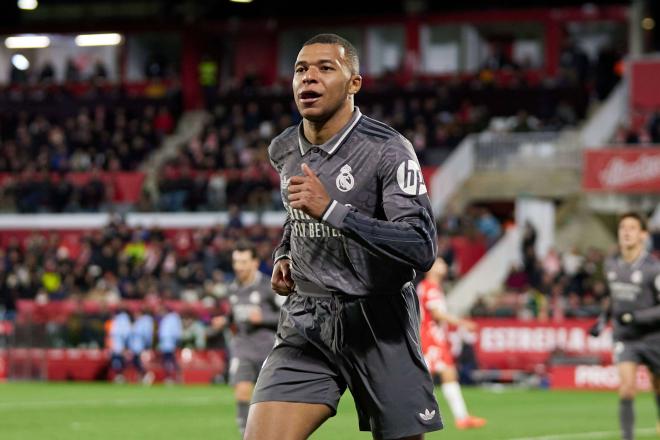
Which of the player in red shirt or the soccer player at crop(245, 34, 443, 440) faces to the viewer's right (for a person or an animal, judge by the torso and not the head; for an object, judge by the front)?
the player in red shirt

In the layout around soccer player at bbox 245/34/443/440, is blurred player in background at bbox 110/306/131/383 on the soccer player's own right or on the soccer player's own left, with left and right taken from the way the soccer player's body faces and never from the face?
on the soccer player's own right

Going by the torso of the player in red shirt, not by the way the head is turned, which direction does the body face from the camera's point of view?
to the viewer's right

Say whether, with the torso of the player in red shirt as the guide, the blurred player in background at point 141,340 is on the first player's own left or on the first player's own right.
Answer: on the first player's own left

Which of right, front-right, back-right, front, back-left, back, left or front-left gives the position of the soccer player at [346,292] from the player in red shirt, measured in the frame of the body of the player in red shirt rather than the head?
right

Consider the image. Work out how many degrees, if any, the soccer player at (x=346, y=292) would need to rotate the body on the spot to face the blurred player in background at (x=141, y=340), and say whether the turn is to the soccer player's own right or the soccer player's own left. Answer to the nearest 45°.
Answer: approximately 135° to the soccer player's own right

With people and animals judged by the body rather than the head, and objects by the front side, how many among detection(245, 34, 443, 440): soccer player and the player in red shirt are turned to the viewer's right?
1

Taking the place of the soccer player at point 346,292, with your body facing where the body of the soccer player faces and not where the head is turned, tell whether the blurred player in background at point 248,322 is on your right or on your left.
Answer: on your right

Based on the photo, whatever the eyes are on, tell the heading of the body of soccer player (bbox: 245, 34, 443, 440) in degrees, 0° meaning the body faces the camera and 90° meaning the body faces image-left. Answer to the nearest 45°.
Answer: approximately 45°

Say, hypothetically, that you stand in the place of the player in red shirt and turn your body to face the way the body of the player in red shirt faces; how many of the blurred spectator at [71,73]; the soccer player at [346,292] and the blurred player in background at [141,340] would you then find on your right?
1

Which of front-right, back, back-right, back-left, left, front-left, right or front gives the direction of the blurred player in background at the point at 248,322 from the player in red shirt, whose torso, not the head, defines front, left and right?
back-right

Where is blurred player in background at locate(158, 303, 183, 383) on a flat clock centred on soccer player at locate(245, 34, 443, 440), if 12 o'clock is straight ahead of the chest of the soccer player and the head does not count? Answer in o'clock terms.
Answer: The blurred player in background is roughly at 4 o'clock from the soccer player.
